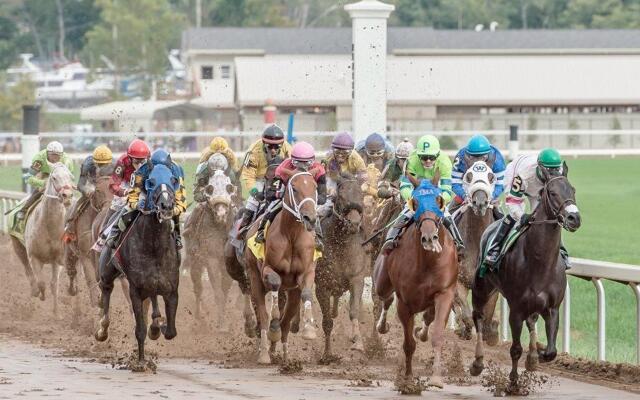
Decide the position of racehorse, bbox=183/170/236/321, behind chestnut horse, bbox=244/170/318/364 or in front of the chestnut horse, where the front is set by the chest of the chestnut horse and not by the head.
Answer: behind

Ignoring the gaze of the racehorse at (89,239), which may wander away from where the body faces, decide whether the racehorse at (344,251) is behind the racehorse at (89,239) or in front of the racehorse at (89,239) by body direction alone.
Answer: in front

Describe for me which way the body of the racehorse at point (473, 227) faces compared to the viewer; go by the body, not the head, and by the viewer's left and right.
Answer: facing the viewer

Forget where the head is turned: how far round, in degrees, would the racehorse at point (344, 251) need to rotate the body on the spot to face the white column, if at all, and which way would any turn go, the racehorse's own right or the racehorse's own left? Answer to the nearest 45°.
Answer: approximately 180°

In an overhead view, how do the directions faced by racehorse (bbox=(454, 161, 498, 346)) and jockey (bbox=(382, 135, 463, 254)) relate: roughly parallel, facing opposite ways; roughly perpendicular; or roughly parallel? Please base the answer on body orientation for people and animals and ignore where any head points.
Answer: roughly parallel

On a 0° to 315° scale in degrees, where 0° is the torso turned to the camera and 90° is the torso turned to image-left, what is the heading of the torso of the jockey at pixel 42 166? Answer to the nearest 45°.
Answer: approximately 315°

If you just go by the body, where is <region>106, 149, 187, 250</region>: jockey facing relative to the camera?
toward the camera

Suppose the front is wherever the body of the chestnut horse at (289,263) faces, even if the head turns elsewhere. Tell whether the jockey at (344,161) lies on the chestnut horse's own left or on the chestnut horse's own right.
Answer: on the chestnut horse's own left

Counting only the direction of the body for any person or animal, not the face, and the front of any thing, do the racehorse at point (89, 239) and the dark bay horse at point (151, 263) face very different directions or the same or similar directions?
same or similar directions

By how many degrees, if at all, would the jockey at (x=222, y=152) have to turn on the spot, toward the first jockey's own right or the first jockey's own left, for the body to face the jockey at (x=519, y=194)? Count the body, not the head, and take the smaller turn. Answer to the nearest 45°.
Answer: approximately 45° to the first jockey's own left
